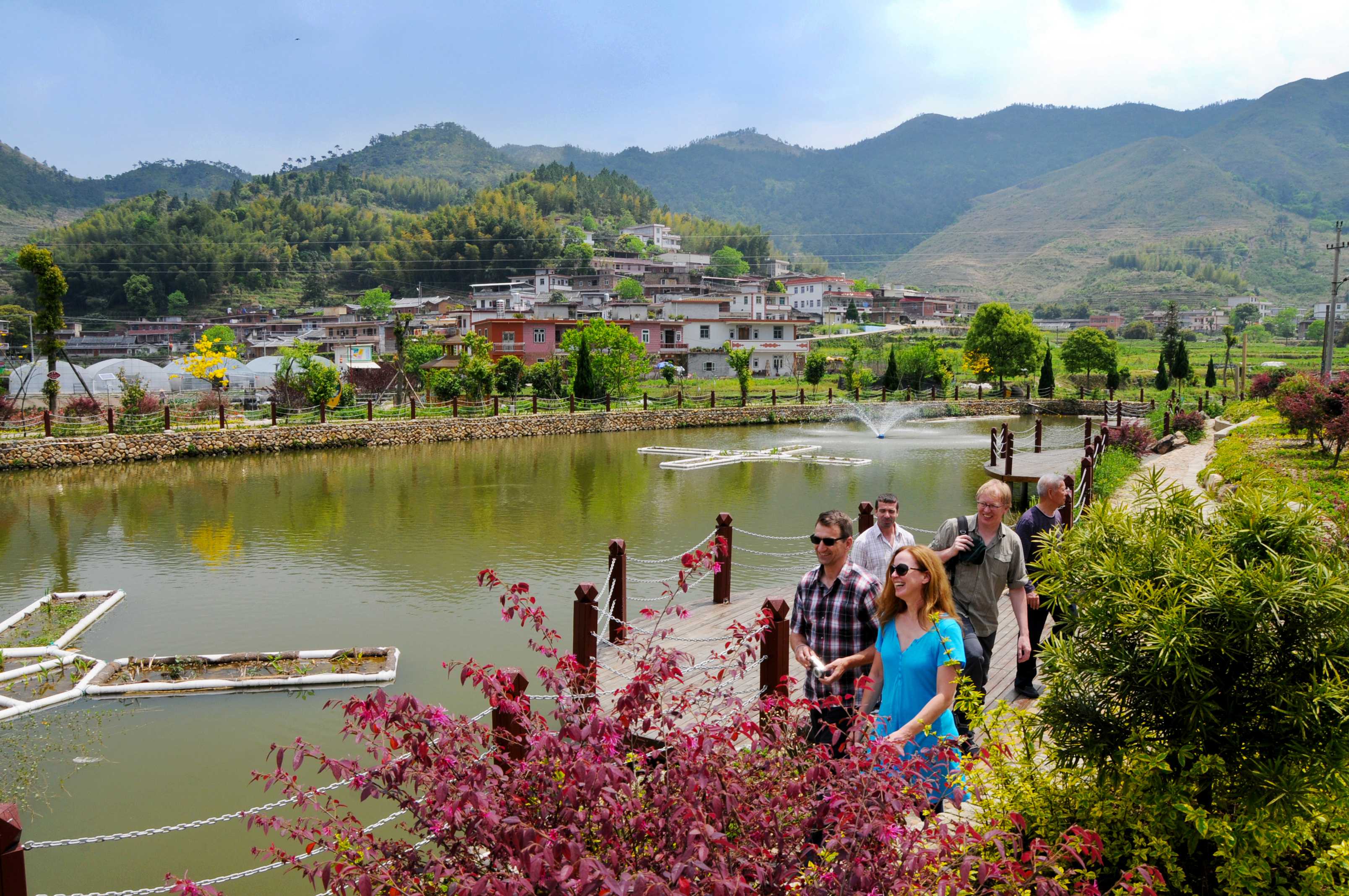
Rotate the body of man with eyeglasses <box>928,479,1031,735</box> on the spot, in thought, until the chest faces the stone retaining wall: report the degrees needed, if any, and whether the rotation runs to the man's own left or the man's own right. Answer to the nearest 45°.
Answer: approximately 135° to the man's own right

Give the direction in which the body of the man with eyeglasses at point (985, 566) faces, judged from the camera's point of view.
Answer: toward the camera

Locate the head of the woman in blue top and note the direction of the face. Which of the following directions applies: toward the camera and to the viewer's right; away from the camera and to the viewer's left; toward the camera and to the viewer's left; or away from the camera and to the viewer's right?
toward the camera and to the viewer's left

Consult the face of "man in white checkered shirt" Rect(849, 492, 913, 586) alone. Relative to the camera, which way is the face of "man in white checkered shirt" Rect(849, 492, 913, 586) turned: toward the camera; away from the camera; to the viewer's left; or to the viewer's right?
toward the camera

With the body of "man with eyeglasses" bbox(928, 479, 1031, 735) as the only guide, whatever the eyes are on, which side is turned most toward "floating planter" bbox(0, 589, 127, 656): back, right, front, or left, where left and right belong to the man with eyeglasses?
right

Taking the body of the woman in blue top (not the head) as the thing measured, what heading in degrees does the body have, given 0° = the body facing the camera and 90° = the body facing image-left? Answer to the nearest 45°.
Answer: approximately 45°

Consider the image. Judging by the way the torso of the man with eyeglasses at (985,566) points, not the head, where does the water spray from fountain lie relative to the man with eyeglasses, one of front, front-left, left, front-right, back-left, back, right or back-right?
back

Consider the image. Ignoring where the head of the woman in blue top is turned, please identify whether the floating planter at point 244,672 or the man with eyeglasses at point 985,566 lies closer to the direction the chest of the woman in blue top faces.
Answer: the floating planter

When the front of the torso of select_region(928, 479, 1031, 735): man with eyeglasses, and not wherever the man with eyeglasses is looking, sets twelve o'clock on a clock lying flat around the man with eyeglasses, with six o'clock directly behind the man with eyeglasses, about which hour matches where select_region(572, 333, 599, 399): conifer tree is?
The conifer tree is roughly at 5 o'clock from the man with eyeglasses.

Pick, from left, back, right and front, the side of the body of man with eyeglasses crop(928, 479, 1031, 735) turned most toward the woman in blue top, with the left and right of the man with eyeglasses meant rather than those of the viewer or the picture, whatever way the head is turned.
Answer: front

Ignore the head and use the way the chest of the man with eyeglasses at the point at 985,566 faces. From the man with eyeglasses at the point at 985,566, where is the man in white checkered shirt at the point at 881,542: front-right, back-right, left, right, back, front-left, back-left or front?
back-right

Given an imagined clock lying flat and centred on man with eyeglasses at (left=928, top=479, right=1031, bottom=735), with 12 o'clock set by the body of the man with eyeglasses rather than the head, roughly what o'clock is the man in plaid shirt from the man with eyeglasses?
The man in plaid shirt is roughly at 1 o'clock from the man with eyeglasses.

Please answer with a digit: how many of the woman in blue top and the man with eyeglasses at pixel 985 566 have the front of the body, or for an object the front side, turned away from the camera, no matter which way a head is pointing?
0

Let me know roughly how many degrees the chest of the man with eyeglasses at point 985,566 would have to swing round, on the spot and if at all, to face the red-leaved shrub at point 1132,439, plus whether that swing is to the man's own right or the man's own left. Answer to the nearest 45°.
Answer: approximately 180°

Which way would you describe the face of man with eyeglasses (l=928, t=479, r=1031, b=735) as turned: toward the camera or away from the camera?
toward the camera

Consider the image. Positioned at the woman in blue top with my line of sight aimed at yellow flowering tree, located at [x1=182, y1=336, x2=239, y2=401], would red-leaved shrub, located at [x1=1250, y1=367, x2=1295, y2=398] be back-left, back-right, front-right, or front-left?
front-right

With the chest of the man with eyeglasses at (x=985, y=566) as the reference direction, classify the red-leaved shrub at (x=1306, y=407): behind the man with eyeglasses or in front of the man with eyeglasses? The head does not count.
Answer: behind
